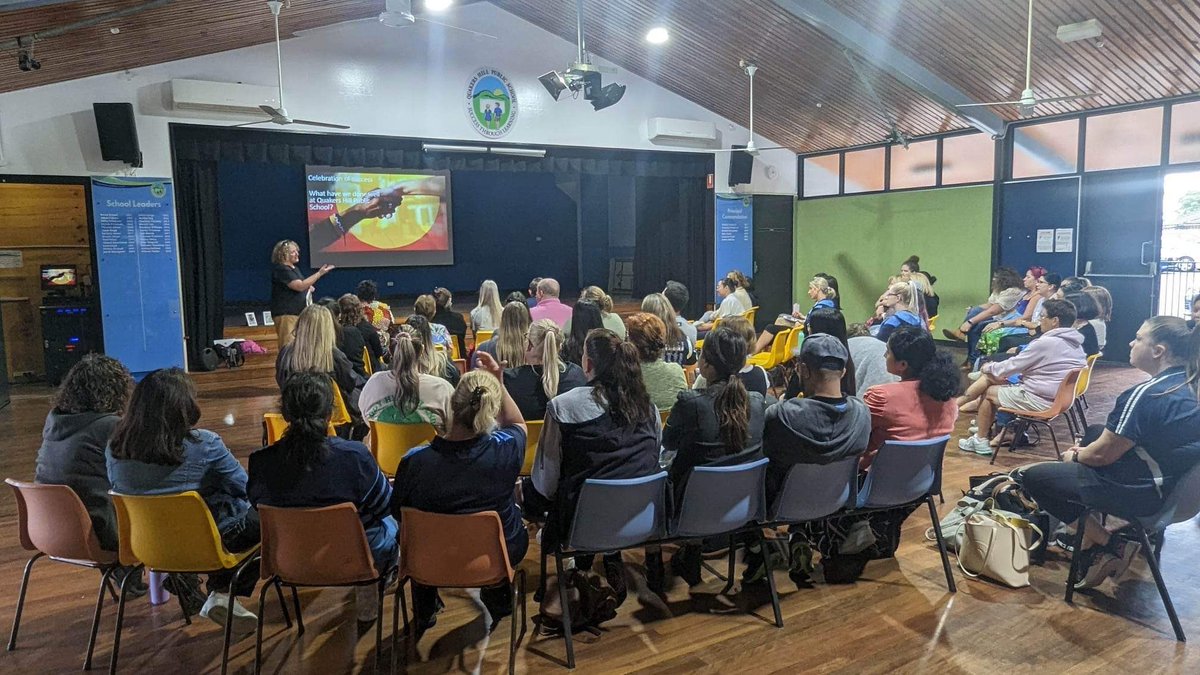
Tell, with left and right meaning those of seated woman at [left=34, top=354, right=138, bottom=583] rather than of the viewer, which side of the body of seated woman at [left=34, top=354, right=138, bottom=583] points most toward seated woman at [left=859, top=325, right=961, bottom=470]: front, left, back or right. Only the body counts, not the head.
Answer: right

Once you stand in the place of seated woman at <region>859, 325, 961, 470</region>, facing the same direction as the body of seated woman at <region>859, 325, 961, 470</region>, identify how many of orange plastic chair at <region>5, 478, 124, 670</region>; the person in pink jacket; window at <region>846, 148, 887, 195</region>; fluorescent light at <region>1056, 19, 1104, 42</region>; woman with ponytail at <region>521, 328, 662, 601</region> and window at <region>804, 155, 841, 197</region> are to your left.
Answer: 2

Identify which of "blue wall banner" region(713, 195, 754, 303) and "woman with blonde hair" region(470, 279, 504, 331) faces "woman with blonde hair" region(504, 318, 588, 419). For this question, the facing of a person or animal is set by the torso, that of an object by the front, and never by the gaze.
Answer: the blue wall banner

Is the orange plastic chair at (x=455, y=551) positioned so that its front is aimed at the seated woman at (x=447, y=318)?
yes

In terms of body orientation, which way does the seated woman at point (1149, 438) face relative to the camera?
to the viewer's left

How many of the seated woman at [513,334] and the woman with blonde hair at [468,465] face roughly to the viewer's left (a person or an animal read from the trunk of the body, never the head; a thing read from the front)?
0

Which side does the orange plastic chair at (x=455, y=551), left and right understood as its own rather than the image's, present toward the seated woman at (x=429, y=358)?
front

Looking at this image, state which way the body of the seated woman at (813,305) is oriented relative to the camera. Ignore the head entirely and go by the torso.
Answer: to the viewer's left

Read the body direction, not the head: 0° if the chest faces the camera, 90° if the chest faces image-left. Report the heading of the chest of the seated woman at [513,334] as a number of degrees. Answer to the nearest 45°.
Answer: approximately 180°

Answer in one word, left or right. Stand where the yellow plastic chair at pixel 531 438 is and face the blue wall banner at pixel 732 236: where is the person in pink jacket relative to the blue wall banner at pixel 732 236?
right

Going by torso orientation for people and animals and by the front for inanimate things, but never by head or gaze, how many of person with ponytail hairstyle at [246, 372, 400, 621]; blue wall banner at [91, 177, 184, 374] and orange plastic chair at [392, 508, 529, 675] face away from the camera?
2

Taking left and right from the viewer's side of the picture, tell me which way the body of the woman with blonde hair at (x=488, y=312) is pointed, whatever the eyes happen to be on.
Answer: facing away from the viewer

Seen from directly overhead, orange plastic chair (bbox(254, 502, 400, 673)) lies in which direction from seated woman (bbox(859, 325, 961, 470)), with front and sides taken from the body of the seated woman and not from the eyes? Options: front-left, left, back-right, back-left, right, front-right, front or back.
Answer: left

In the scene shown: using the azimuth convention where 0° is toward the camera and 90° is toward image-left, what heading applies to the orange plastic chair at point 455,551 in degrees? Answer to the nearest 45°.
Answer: approximately 180°

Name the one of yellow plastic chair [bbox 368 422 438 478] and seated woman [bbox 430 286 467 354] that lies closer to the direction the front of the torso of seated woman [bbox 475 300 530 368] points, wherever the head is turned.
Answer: the seated woman

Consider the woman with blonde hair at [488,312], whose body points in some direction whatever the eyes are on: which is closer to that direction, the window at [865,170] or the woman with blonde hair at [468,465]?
the window

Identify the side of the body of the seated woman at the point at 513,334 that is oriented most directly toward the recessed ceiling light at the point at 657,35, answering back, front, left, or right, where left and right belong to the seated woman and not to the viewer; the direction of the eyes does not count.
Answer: front

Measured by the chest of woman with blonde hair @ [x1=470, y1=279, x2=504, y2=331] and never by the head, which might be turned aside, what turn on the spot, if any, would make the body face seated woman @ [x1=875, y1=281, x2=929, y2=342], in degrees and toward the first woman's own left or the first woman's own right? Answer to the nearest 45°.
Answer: approximately 135° to the first woman's own right

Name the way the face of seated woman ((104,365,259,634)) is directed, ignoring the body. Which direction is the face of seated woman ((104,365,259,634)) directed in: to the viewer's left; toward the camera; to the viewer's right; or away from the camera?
away from the camera
